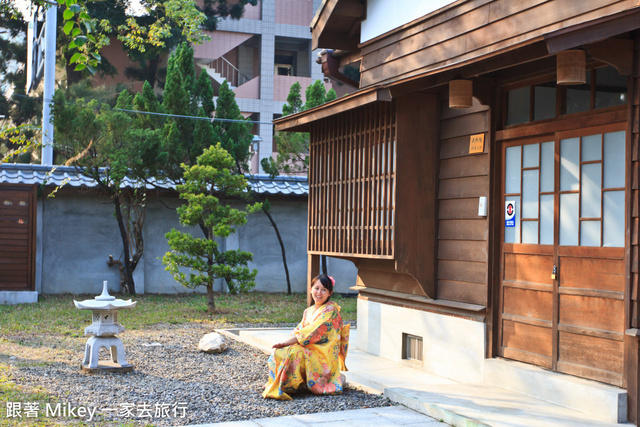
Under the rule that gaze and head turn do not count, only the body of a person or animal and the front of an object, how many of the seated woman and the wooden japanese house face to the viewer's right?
0

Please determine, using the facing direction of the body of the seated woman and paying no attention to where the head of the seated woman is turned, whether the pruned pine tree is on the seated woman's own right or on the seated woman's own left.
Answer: on the seated woman's own right

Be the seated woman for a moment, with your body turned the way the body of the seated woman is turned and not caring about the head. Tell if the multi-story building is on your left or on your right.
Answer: on your right

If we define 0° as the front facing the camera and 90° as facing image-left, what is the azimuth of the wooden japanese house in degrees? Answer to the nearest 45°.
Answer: approximately 45°

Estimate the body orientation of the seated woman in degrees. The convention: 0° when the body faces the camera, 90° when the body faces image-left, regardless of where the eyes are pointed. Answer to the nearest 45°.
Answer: approximately 45°

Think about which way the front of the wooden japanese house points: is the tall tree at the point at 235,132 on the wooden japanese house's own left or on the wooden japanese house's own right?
on the wooden japanese house's own right

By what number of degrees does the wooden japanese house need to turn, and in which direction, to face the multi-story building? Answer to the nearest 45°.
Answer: approximately 90° to its right

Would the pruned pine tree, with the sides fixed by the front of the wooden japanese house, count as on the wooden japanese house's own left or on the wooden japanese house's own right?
on the wooden japanese house's own right

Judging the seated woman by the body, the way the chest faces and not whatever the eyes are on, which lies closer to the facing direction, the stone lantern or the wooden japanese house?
the stone lantern

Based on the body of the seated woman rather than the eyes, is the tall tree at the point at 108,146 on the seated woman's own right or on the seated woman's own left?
on the seated woman's own right

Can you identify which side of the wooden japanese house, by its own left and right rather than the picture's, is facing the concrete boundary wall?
right

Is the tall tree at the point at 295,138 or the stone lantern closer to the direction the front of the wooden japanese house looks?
the stone lantern

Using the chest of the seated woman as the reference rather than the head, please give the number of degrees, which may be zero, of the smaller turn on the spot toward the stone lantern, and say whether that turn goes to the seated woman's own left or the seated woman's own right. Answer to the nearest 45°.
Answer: approximately 90° to the seated woman's own right

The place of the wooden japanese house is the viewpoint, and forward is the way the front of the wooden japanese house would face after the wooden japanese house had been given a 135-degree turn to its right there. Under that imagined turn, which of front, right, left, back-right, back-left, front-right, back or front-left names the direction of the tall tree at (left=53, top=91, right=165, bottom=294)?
front-left
